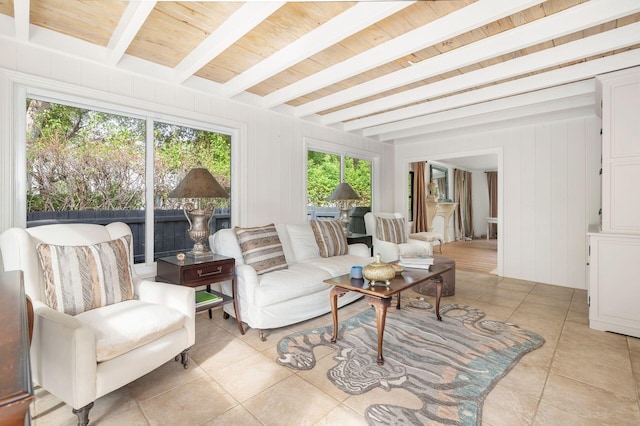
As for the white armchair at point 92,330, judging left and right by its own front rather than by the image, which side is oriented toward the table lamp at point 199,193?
left

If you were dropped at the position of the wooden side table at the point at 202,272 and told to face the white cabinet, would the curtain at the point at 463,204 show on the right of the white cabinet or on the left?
left

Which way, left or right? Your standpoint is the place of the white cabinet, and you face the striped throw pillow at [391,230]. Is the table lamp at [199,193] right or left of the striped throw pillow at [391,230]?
left

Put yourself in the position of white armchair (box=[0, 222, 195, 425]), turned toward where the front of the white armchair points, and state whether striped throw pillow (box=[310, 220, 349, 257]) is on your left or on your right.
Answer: on your left

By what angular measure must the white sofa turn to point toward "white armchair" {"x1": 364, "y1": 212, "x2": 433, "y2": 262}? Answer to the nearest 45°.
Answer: approximately 90° to its left

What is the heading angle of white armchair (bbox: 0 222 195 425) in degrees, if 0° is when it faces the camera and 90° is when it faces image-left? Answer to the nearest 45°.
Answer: approximately 315°

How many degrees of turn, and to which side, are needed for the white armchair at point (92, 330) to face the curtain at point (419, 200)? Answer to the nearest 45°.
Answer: approximately 45° to its left

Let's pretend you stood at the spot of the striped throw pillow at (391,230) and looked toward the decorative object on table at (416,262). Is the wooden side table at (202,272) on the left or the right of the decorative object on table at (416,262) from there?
right

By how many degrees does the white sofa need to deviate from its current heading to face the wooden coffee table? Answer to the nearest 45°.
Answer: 0° — it already faces it
